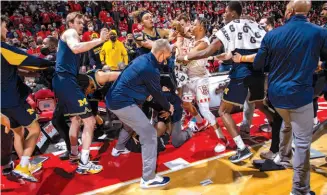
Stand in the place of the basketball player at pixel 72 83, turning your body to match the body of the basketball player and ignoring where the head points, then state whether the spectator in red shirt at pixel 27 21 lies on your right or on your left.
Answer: on your left

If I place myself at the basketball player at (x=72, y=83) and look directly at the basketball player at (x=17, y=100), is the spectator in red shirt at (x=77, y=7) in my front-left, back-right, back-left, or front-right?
back-right

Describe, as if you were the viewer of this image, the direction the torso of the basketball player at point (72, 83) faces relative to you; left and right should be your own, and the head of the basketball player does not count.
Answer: facing to the right of the viewer

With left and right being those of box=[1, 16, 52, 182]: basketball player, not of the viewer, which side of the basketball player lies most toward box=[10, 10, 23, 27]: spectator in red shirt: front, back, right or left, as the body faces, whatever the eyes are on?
left

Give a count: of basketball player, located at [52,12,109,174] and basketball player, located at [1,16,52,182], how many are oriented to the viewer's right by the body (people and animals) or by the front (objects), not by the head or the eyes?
2

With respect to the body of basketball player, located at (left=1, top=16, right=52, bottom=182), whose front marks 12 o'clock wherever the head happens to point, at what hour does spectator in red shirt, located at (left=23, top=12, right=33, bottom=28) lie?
The spectator in red shirt is roughly at 9 o'clock from the basketball player.

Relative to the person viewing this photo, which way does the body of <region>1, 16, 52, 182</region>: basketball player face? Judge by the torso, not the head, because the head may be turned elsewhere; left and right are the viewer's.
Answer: facing to the right of the viewer
